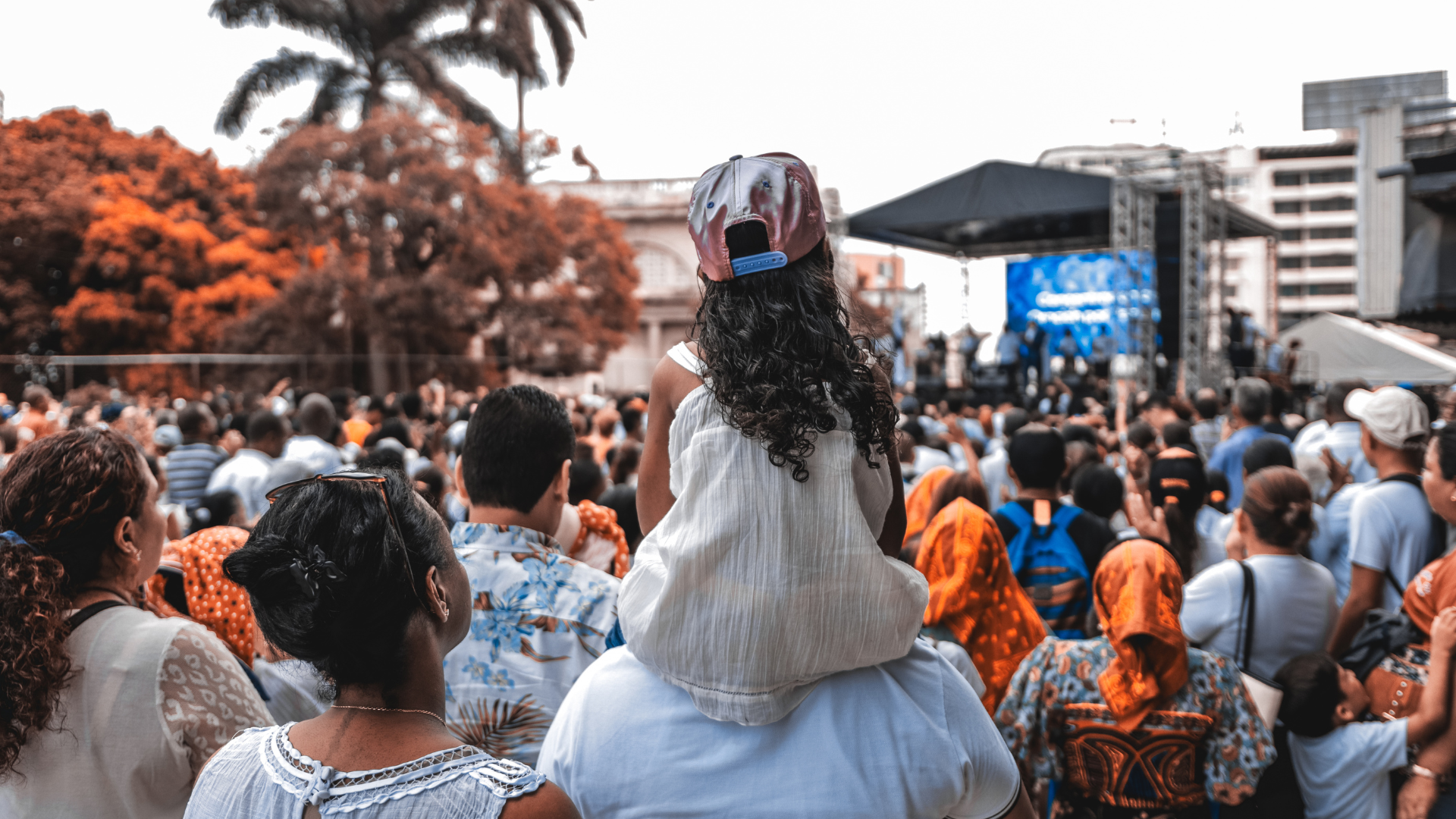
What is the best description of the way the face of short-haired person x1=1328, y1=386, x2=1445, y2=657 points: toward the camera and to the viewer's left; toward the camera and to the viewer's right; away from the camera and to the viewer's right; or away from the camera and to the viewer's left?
away from the camera and to the viewer's left

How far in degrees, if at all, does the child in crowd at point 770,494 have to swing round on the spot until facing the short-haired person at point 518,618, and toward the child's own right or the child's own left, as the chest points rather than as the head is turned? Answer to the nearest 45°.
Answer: approximately 45° to the child's own left

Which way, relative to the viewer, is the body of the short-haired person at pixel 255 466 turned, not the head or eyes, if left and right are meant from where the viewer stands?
facing away from the viewer and to the right of the viewer

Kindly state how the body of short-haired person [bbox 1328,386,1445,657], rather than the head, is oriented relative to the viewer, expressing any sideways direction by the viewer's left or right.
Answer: facing away from the viewer and to the left of the viewer

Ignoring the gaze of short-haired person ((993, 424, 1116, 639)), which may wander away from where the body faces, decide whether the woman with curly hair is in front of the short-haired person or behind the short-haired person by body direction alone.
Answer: behind

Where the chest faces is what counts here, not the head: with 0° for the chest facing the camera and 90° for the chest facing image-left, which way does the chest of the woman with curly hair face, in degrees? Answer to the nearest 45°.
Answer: approximately 225°

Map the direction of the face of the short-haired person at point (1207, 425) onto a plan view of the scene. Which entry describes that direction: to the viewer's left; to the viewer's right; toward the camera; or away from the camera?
away from the camera

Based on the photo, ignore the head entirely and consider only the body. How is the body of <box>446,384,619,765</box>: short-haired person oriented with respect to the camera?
away from the camera

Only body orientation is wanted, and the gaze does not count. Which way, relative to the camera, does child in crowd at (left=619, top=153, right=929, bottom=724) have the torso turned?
away from the camera

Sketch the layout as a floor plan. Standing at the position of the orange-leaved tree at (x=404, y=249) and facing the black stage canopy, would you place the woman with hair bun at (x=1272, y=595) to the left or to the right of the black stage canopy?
right

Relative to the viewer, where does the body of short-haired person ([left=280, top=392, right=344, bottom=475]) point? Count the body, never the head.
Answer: away from the camera

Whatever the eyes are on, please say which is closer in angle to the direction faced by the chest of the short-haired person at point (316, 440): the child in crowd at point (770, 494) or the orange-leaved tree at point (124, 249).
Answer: the orange-leaved tree

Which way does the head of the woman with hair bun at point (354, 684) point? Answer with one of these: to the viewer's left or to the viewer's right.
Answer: to the viewer's right

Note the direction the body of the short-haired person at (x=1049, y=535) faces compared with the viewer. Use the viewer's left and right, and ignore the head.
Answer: facing away from the viewer

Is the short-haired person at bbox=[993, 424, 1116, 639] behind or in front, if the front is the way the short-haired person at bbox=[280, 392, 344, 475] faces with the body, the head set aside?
behind

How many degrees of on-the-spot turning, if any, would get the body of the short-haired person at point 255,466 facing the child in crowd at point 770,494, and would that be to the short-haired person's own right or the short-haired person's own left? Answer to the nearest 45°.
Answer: approximately 135° to the short-haired person's own right

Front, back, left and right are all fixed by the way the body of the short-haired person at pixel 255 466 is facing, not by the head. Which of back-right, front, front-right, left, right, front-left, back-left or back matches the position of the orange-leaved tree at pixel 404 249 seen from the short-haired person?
front-left
